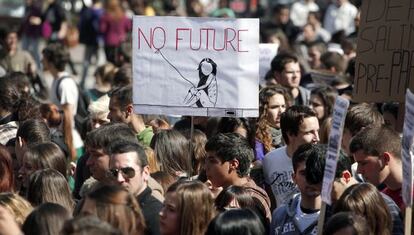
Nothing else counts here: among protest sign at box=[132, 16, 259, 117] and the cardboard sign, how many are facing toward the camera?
2

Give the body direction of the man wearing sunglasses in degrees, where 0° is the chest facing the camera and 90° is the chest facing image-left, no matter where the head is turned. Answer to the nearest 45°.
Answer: approximately 45°

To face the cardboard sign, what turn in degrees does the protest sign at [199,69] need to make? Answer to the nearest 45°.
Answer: approximately 90° to its left

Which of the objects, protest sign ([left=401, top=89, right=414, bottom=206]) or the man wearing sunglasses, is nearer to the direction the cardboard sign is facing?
the protest sign

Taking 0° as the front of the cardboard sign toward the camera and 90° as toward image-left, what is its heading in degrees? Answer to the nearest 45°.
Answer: approximately 0°

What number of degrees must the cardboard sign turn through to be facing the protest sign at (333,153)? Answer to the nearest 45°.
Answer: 0° — it already faces it
